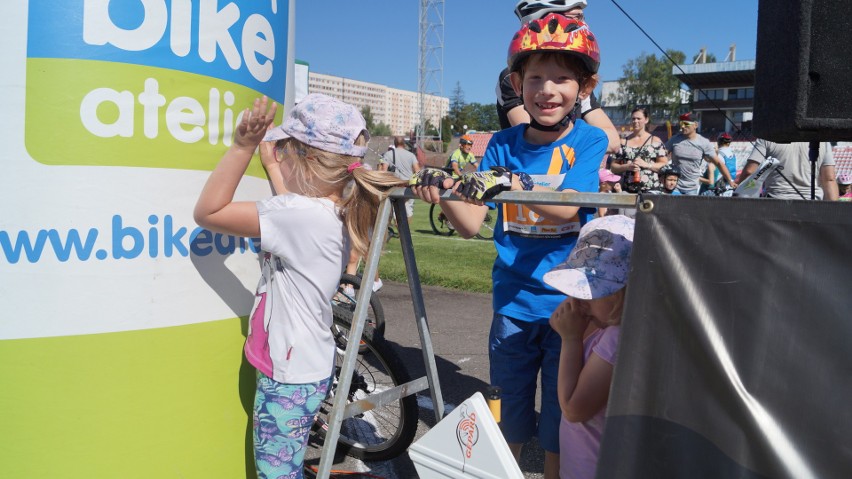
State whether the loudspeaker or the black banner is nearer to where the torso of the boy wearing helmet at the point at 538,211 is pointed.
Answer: the black banner

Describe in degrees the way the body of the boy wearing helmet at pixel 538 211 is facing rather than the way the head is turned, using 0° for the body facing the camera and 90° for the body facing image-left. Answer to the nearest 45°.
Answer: approximately 0°

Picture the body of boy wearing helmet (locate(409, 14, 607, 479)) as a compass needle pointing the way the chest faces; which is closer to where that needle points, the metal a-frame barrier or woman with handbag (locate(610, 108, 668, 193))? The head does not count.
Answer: the metal a-frame barrier
